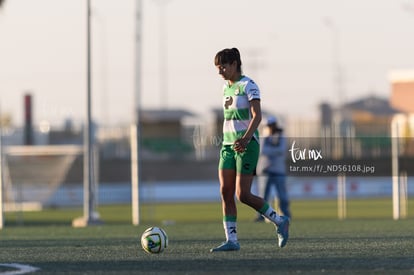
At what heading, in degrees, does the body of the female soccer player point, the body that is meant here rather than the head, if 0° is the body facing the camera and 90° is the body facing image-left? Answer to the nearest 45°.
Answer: approximately 45°
